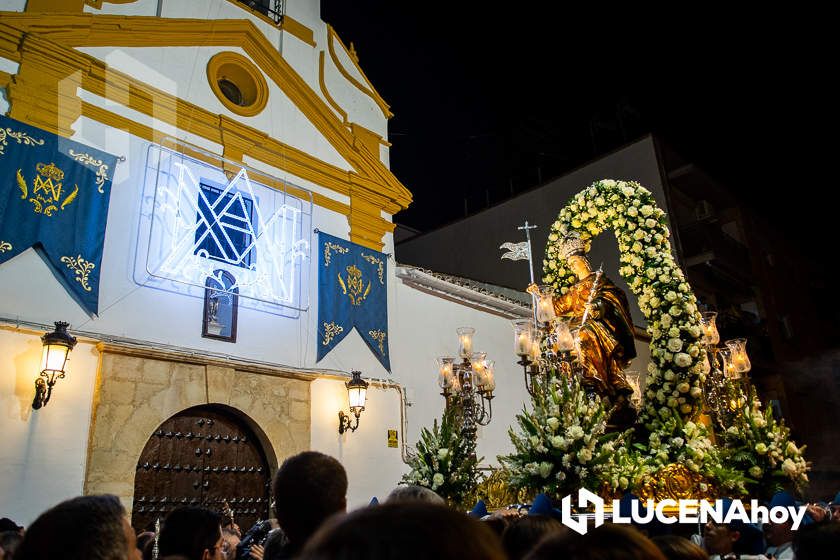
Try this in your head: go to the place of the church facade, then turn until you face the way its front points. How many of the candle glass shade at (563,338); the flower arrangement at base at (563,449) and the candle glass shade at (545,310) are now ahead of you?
3

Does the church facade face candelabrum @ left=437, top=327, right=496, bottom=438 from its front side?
yes

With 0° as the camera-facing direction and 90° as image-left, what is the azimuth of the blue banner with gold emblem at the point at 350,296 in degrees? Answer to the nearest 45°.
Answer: approximately 315°

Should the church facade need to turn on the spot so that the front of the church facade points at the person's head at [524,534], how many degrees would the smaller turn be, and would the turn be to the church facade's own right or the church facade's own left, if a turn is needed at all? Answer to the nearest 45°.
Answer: approximately 45° to the church facade's own right

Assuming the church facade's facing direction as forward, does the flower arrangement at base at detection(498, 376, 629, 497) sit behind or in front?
in front

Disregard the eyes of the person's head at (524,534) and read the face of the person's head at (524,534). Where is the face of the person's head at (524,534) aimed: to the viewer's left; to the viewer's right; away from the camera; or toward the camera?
away from the camera

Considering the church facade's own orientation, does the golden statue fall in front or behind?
in front

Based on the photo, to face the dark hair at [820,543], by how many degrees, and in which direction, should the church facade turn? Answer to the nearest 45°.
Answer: approximately 45° to its right

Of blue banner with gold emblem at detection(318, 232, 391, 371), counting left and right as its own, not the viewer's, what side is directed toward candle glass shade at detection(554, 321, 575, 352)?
front

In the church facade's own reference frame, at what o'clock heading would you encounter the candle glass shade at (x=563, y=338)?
The candle glass shade is roughly at 12 o'clock from the church facade.

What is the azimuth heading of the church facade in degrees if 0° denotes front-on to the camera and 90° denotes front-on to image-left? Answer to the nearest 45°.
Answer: approximately 315°

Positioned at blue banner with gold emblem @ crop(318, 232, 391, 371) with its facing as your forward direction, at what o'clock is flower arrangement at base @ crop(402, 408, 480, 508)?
The flower arrangement at base is roughly at 1 o'clock from the blue banner with gold emblem.
